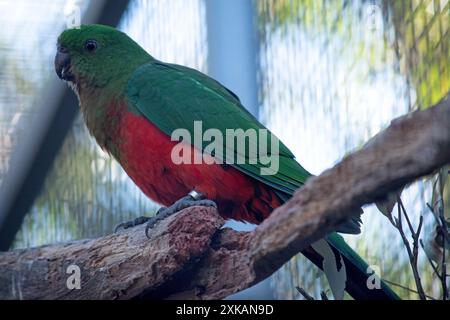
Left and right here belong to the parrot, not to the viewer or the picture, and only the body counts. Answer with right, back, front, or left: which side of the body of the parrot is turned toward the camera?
left
